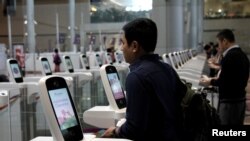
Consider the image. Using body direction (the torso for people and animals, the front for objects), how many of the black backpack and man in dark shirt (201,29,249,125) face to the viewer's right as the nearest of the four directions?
1

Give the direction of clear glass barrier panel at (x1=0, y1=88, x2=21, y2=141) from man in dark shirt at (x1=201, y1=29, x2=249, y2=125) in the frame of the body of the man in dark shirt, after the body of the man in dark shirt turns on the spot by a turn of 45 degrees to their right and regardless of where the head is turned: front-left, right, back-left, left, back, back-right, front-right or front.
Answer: left

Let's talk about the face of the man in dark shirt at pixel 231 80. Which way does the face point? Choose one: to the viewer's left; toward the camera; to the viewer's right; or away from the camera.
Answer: to the viewer's left

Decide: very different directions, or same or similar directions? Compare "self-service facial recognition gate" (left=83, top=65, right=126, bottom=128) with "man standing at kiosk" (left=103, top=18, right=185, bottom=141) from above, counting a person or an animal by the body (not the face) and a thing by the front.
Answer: very different directions

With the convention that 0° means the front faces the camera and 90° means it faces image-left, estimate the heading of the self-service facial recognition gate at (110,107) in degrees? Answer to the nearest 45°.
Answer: approximately 315°

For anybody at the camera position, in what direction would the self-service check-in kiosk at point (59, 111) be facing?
facing the viewer and to the right of the viewer

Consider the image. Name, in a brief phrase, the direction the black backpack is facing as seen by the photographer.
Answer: facing to the right of the viewer

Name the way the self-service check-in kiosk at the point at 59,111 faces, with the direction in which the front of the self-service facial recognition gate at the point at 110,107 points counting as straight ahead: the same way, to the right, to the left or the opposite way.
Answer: the same way

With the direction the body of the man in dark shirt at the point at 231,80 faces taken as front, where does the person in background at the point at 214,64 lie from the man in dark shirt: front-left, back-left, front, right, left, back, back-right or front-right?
right

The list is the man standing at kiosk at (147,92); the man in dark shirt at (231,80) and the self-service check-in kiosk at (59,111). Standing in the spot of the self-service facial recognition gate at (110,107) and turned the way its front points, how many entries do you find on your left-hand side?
1

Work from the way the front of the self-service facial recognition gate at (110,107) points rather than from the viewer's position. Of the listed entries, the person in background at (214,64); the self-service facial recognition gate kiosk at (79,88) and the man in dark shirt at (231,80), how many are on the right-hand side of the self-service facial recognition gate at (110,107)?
0

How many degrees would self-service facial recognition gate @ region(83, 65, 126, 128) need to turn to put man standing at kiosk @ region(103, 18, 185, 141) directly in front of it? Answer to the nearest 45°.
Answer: approximately 45° to its right

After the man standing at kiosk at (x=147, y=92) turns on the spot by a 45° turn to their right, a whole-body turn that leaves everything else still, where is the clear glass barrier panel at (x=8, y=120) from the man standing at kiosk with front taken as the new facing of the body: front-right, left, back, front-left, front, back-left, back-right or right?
front-left

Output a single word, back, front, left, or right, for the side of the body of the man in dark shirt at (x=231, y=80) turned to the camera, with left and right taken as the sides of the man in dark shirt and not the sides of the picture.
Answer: left
